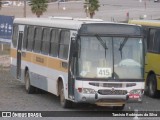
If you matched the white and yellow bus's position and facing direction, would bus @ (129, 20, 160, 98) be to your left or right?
on your left

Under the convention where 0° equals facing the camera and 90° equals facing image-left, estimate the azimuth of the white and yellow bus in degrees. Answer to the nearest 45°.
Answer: approximately 315°
